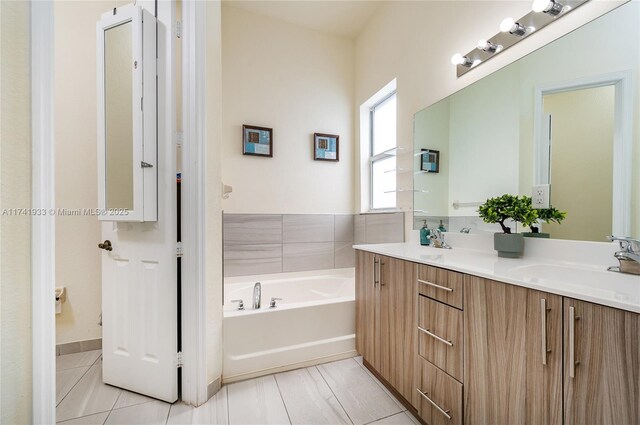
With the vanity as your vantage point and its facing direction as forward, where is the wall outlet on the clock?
The wall outlet is roughly at 5 o'clock from the vanity.

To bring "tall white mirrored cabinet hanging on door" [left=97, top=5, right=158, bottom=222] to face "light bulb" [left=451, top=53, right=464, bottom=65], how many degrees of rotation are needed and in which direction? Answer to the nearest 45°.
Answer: approximately 90° to its left

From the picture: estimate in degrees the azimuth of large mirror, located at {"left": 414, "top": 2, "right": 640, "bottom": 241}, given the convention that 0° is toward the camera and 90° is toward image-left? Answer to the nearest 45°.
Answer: approximately 45°

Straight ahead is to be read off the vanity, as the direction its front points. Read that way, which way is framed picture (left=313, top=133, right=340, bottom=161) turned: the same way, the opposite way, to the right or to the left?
to the left

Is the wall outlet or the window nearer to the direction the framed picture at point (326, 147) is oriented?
the wall outlet

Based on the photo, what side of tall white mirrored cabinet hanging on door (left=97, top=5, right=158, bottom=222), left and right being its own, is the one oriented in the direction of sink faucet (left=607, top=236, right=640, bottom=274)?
left

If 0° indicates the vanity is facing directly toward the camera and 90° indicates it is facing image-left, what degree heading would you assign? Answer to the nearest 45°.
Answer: approximately 45°

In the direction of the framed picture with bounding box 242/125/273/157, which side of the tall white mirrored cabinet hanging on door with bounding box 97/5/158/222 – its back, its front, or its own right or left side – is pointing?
back

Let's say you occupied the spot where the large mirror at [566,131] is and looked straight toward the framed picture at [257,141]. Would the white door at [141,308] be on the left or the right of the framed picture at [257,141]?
left
